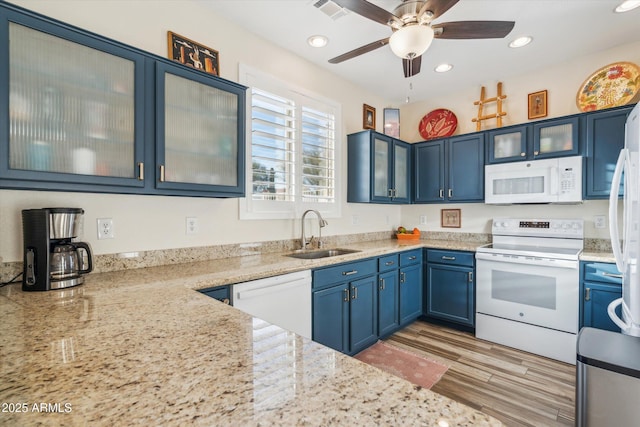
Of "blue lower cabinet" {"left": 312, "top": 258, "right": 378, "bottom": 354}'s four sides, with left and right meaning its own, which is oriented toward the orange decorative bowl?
left

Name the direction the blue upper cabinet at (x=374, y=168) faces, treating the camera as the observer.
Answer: facing the viewer and to the right of the viewer

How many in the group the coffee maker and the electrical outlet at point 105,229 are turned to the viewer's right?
1

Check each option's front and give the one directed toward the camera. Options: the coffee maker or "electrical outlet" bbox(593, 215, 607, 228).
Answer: the electrical outlet

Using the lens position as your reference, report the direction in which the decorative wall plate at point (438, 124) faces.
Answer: facing the viewer

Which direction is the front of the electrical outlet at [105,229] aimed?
toward the camera

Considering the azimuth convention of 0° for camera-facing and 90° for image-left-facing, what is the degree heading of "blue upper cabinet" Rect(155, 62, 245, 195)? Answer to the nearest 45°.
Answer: approximately 315°

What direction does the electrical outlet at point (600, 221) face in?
toward the camera

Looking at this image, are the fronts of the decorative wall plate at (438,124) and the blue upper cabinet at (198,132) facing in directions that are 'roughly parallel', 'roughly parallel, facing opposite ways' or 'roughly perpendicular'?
roughly perpendicular

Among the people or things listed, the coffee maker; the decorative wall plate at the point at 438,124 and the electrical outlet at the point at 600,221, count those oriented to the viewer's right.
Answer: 1
